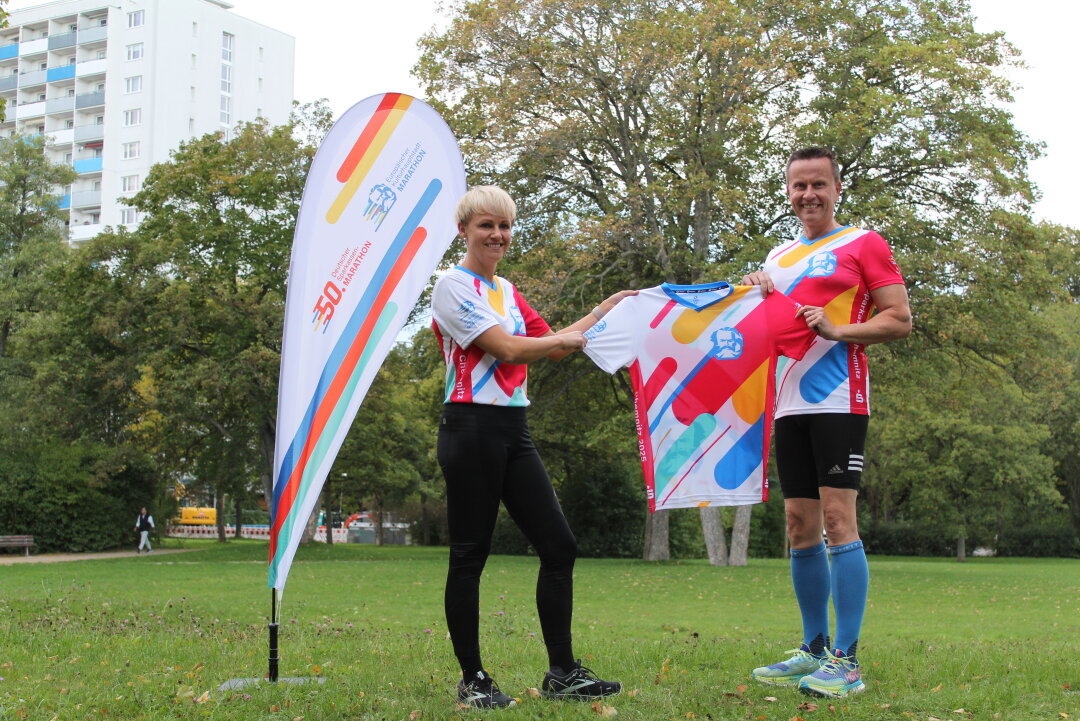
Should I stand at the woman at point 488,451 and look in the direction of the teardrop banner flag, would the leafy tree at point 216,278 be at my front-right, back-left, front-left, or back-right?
front-right

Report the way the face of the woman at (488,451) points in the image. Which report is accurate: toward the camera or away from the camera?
toward the camera

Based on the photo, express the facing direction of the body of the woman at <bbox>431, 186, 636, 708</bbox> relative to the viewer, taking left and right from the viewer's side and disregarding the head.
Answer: facing the viewer and to the right of the viewer

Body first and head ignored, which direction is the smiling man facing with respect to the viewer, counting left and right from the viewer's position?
facing the viewer and to the left of the viewer

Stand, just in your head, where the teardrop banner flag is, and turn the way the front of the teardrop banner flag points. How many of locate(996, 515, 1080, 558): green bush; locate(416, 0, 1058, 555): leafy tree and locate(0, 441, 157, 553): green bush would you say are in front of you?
0

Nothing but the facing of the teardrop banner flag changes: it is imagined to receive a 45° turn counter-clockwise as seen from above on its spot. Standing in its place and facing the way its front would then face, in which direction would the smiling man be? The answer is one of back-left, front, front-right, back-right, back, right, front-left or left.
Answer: front-left

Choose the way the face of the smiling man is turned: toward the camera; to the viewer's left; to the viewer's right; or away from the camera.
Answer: toward the camera

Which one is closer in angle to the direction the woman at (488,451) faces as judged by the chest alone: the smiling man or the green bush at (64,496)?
the smiling man

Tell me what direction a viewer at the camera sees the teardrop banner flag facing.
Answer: facing the viewer

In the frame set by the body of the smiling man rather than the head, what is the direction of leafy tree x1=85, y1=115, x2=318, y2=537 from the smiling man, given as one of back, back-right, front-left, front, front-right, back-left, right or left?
right

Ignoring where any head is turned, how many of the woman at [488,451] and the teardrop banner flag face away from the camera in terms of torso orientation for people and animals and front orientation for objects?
0

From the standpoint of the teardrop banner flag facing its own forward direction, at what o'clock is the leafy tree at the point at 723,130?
The leafy tree is roughly at 7 o'clock from the teardrop banner flag.
